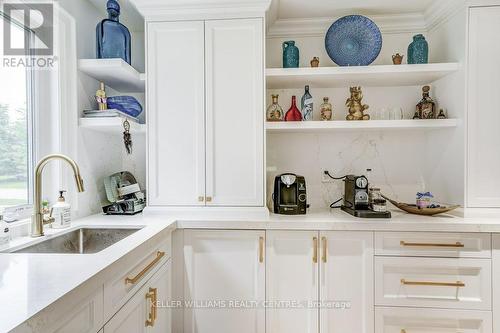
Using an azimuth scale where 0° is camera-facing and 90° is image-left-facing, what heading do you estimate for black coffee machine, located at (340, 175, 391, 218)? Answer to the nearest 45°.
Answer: approximately 315°

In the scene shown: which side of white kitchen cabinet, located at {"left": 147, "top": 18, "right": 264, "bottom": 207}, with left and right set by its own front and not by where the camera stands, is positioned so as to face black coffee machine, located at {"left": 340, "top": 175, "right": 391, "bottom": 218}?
left

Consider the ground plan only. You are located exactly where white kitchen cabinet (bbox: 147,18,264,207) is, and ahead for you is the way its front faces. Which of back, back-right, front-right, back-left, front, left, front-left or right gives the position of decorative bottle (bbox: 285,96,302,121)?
left

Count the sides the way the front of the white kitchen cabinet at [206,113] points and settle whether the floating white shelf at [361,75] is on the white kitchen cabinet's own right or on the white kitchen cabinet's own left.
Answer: on the white kitchen cabinet's own left

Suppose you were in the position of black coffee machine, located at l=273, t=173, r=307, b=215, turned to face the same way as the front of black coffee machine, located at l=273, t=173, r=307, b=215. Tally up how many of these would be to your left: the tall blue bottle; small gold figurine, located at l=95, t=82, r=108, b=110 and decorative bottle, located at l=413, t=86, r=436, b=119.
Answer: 1

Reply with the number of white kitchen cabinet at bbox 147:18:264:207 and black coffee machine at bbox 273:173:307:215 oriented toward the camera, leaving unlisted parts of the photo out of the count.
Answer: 2

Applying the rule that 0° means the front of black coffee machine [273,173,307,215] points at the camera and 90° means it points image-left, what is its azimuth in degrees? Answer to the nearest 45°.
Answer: approximately 0°

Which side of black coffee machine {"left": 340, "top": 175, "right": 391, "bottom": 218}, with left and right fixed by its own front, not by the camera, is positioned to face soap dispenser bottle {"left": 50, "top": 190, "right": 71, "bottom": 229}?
right

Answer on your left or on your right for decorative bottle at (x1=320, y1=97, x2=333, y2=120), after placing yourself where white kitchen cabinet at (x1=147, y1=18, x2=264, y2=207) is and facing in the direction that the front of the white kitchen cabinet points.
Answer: on your left

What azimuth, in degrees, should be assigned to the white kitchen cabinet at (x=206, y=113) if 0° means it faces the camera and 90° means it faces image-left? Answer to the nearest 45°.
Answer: approximately 0°

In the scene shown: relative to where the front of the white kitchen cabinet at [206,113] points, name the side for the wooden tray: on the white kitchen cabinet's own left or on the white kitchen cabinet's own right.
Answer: on the white kitchen cabinet's own left
